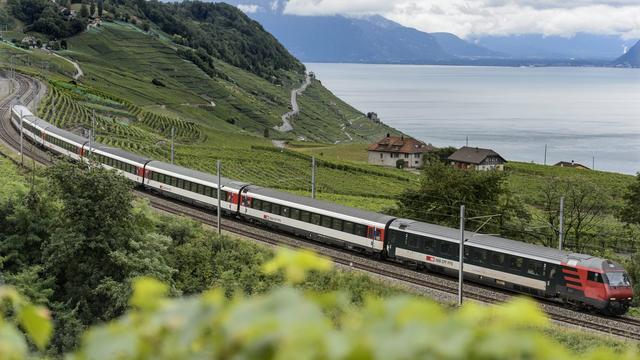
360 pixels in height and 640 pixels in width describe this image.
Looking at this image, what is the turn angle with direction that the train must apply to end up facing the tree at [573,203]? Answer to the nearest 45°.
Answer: approximately 90° to its left

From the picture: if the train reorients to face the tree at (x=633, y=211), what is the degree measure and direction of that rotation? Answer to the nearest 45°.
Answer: approximately 90° to its left

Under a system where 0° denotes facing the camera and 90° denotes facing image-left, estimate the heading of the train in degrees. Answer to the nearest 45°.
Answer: approximately 315°

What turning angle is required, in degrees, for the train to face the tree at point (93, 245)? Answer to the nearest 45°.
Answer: approximately 135° to its right

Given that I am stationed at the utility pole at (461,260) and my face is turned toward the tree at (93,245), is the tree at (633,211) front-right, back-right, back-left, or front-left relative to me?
back-right
